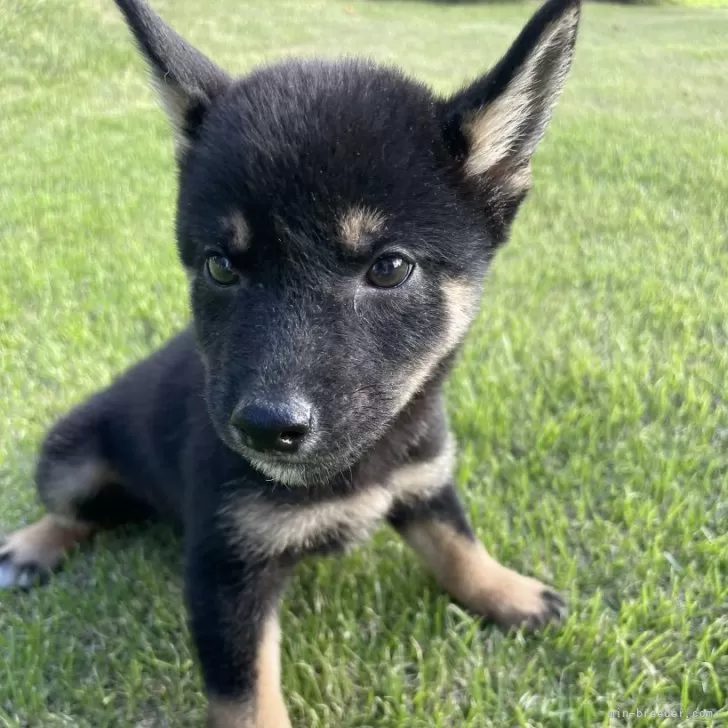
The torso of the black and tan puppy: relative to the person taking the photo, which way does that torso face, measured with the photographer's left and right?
facing the viewer and to the right of the viewer
